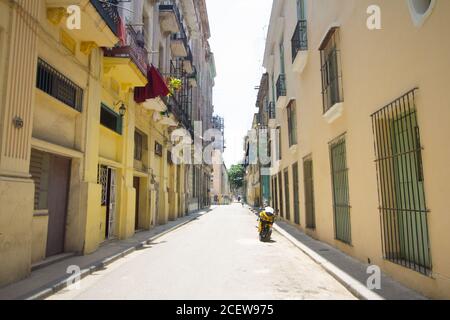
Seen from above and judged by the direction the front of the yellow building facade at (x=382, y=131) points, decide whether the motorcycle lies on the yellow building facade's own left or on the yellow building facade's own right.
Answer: on the yellow building facade's own right

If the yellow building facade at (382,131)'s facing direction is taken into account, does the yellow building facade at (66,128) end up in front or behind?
in front

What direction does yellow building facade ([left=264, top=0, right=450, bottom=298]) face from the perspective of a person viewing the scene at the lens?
facing the viewer and to the left of the viewer

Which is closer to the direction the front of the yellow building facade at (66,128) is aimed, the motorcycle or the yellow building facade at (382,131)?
the yellow building facade

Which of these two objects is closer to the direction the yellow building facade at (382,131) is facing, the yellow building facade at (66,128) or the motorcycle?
the yellow building facade

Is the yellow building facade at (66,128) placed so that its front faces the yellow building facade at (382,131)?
yes

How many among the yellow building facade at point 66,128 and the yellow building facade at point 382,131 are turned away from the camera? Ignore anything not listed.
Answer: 0

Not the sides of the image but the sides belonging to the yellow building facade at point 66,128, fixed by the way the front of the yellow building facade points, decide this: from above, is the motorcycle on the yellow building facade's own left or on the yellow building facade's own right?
on the yellow building facade's own left
